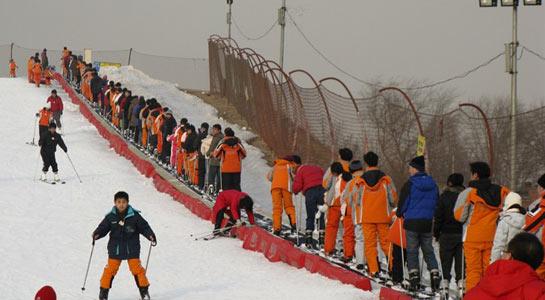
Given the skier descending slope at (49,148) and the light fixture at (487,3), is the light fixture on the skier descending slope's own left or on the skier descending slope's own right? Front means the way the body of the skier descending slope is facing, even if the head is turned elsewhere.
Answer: on the skier descending slope's own left

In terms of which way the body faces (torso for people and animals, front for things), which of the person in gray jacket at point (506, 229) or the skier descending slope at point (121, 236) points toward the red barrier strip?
the person in gray jacket

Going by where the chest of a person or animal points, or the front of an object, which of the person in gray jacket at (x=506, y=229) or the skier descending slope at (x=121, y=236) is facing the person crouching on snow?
the person in gray jacket

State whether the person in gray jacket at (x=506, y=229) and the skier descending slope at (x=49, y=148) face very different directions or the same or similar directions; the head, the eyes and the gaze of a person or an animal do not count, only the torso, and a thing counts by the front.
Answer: very different directions

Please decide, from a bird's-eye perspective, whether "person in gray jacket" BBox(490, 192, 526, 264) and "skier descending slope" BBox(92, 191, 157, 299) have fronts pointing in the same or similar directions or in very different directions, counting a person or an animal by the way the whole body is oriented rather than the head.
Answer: very different directions

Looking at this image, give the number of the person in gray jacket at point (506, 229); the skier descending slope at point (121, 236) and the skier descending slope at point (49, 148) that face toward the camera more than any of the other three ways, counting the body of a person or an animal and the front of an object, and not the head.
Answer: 2

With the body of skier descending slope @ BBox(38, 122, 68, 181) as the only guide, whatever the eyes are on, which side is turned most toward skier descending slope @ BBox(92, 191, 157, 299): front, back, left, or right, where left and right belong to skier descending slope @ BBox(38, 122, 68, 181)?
front

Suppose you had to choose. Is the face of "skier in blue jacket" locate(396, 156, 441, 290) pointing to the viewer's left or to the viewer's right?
to the viewer's left

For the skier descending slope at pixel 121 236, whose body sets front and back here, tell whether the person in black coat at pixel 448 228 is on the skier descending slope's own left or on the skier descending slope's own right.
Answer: on the skier descending slope's own left

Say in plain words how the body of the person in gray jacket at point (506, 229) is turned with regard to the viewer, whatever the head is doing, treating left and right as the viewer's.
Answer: facing away from the viewer and to the left of the viewer

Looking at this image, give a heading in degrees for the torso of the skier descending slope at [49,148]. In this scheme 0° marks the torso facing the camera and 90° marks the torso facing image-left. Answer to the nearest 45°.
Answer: approximately 0°

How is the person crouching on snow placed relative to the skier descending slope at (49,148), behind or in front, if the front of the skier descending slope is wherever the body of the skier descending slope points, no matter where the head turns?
in front
